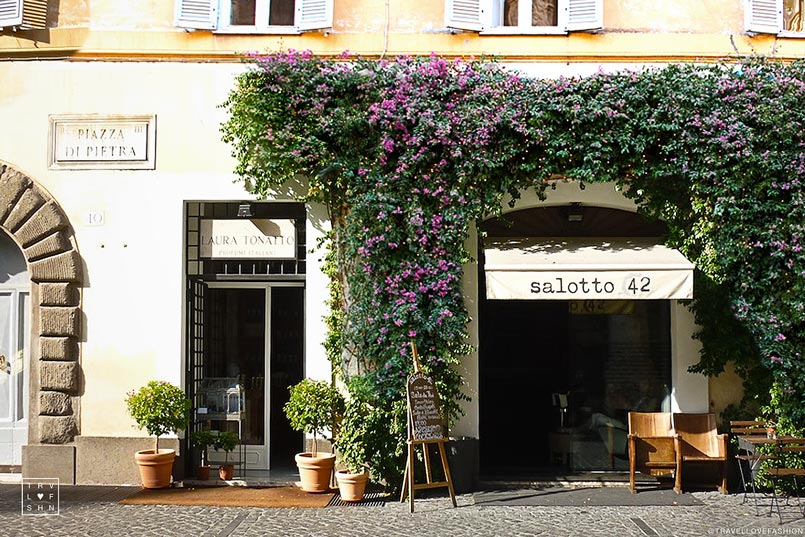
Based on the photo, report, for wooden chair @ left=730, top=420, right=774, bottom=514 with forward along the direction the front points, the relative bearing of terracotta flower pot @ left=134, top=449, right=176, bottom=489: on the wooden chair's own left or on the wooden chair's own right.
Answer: on the wooden chair's own right

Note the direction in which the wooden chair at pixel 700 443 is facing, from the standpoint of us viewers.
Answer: facing the viewer

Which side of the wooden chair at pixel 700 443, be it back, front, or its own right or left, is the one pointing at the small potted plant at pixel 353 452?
right

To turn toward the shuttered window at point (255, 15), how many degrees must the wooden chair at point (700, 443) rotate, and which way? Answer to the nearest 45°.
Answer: approximately 90° to its right

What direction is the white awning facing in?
toward the camera

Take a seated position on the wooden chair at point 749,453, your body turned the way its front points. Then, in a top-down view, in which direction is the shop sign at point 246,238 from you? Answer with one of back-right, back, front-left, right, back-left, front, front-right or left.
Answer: back-right

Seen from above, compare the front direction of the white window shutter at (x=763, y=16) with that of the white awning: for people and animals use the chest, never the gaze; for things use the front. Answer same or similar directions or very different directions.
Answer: same or similar directions

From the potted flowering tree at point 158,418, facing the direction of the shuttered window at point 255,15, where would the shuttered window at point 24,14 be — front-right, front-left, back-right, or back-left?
back-left

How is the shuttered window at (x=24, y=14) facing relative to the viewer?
toward the camera

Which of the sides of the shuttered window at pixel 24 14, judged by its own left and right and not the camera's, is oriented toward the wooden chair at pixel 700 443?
left

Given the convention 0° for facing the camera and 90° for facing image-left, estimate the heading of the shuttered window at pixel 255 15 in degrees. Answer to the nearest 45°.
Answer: approximately 0°

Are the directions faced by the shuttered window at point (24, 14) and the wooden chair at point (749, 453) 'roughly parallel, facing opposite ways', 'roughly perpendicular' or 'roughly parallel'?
roughly parallel

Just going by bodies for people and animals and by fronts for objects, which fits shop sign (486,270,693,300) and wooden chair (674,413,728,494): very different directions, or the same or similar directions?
same or similar directions

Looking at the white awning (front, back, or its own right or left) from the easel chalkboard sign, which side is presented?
right
